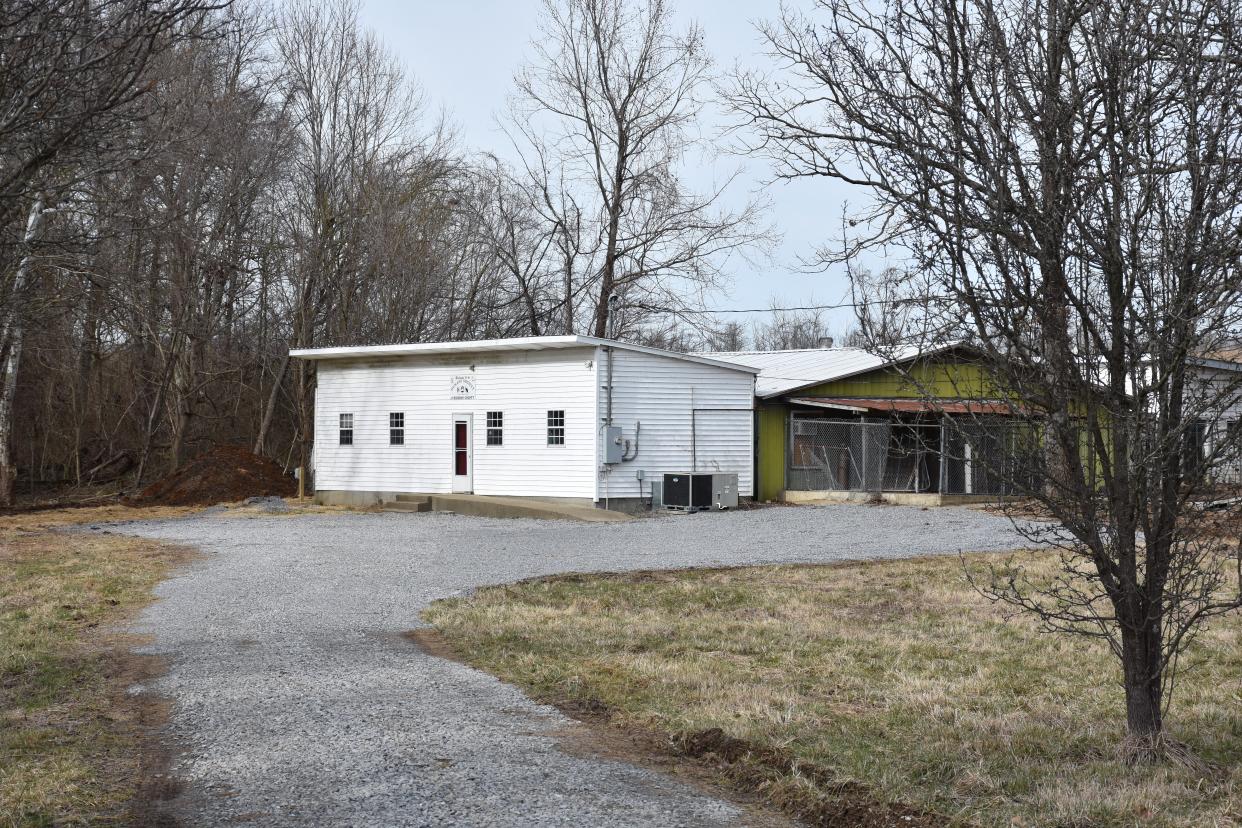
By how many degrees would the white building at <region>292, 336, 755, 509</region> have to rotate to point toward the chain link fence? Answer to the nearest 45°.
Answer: approximately 135° to its left

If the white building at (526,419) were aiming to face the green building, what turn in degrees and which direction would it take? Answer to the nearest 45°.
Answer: approximately 135° to its left

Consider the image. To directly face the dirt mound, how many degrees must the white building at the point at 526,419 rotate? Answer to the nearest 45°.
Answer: approximately 90° to its right

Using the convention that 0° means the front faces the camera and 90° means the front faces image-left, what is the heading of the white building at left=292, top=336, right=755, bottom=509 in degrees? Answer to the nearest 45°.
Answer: approximately 45°

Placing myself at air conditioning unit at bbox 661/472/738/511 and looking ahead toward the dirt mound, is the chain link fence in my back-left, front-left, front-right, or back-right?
back-right
